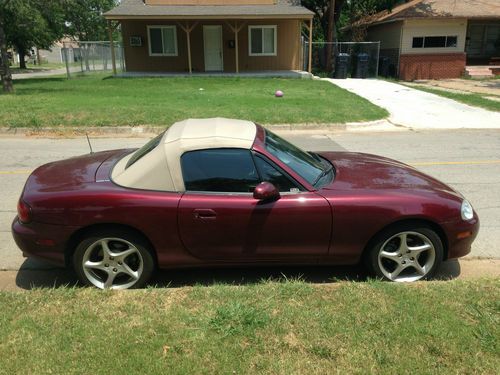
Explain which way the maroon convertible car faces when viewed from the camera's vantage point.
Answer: facing to the right of the viewer

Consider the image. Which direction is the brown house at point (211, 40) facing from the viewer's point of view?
toward the camera

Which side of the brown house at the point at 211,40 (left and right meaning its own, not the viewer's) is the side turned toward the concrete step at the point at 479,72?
left

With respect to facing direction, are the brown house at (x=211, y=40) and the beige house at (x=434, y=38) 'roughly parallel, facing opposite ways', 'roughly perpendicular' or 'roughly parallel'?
roughly parallel

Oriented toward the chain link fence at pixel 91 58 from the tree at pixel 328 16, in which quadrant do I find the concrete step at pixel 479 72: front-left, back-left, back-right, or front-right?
back-left

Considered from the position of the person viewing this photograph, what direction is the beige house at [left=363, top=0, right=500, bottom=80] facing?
facing the viewer

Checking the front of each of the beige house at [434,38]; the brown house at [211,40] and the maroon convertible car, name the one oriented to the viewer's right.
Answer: the maroon convertible car

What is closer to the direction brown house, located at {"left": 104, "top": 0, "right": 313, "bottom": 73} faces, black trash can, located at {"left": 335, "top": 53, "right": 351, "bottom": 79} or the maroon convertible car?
the maroon convertible car

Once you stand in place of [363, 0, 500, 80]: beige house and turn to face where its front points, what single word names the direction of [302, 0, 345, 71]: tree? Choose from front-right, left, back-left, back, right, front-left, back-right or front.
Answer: right

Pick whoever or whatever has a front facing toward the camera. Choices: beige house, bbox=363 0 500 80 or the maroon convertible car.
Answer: the beige house

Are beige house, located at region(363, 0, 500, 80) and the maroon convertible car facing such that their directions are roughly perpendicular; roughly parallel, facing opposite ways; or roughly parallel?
roughly perpendicular

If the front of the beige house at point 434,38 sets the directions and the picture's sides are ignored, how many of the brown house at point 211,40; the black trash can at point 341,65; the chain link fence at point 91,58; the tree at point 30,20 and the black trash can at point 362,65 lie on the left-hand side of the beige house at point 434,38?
0

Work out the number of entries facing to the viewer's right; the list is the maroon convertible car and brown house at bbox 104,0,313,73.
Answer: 1

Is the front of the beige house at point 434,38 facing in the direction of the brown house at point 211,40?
no

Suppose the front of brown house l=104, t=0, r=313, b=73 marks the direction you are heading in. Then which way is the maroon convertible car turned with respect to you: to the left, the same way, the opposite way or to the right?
to the left

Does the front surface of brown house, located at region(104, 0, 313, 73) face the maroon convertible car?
yes
